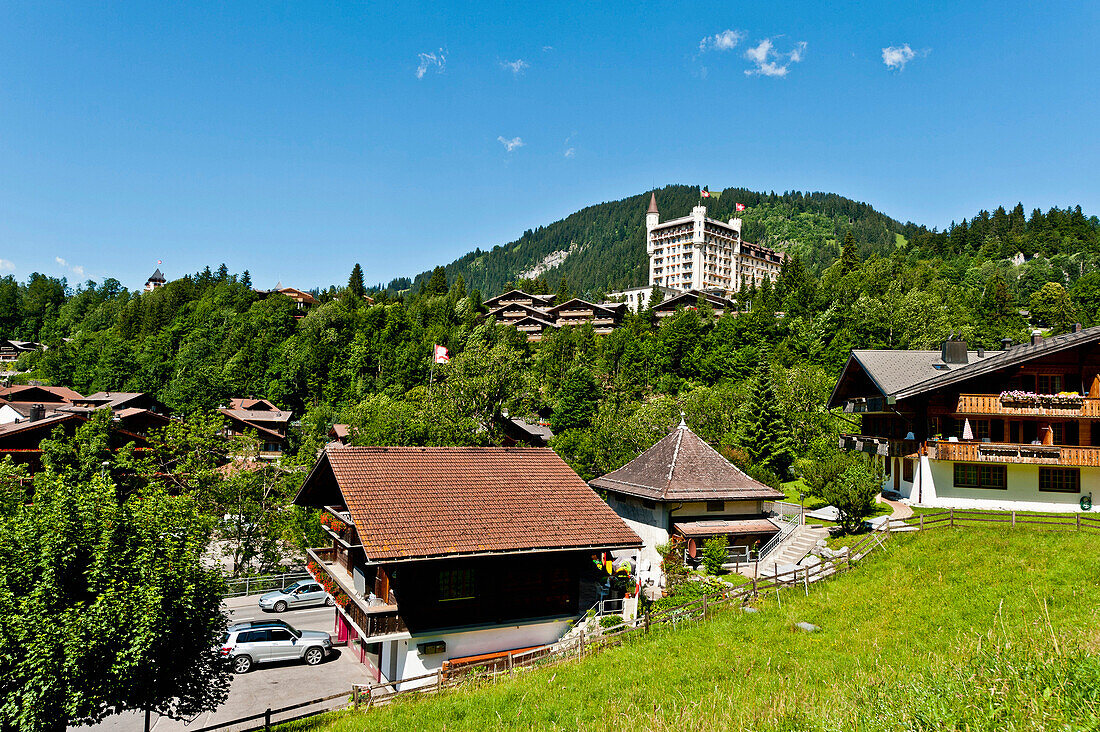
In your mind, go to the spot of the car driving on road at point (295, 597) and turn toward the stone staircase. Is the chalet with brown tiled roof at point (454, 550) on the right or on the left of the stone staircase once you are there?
right

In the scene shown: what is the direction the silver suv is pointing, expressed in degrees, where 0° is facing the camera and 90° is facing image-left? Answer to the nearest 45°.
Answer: approximately 270°

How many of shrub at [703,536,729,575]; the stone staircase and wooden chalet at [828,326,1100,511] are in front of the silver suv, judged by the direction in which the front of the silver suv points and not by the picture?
3

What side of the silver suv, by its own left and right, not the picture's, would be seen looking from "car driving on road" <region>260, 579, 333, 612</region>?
left

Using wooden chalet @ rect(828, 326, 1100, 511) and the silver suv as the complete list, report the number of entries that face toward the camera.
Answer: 1

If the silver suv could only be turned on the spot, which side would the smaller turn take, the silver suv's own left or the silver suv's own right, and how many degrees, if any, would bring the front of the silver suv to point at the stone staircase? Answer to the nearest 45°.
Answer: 0° — it already faces it

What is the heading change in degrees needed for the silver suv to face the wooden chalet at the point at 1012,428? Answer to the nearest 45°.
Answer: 0° — it already faces it

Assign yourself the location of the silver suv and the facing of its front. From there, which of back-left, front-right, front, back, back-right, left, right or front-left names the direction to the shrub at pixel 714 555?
front

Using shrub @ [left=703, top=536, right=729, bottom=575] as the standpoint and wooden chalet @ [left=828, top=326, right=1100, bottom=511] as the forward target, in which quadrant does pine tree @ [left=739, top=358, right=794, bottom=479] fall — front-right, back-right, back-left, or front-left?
front-left

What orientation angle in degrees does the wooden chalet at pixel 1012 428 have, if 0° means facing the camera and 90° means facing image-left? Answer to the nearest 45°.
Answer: approximately 0°

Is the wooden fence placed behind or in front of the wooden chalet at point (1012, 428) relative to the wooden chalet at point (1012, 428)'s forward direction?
in front

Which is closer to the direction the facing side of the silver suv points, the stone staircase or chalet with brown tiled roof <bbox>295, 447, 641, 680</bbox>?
the stone staircase

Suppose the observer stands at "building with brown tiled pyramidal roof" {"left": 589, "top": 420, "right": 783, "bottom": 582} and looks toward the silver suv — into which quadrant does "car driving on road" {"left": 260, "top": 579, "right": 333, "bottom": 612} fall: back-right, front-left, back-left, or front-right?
front-right
